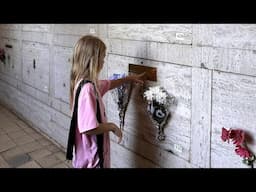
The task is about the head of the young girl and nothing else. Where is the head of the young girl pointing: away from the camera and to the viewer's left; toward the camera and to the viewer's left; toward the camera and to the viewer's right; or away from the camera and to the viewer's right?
away from the camera and to the viewer's right

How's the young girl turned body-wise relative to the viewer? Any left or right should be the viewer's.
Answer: facing to the right of the viewer
